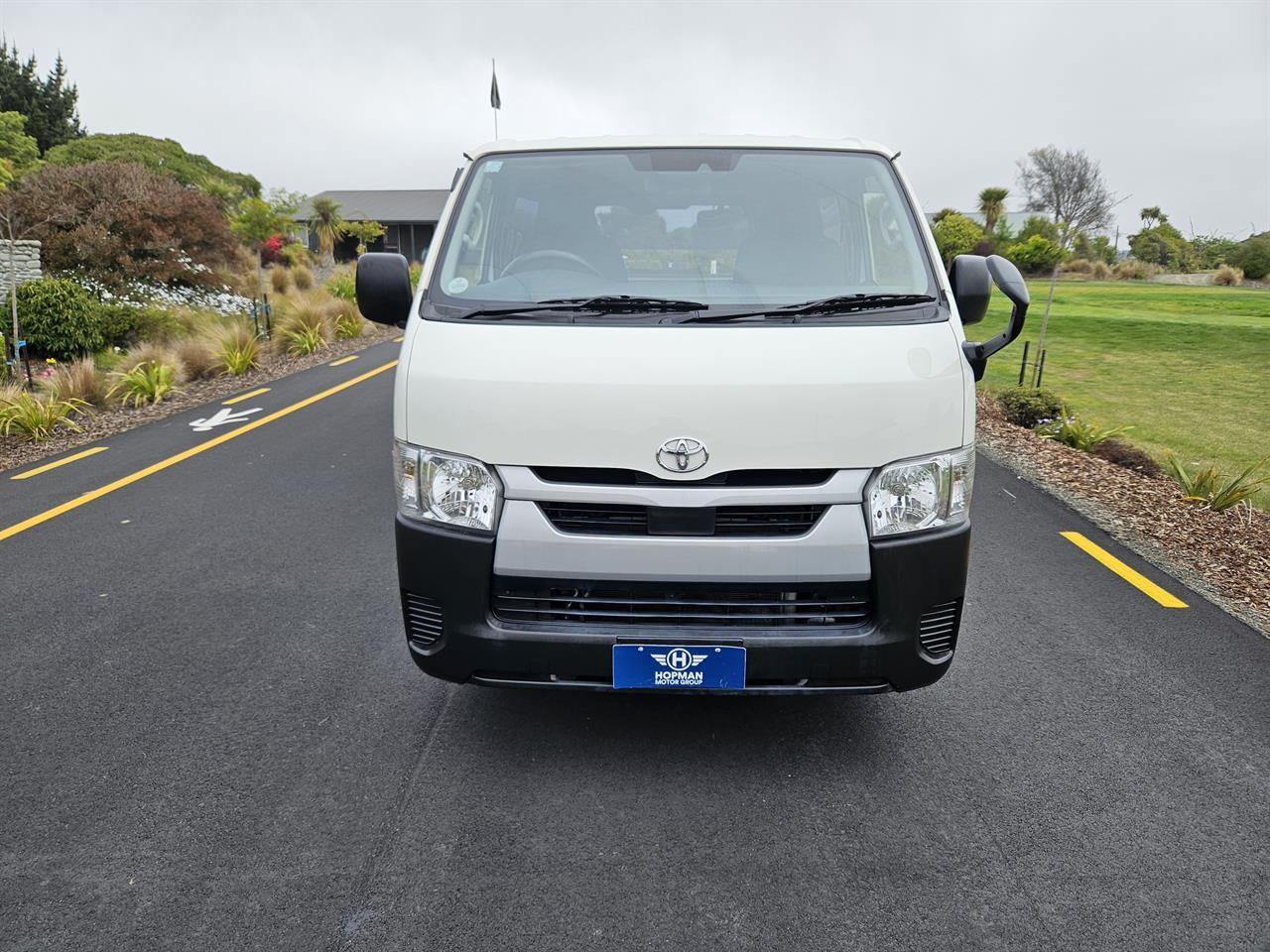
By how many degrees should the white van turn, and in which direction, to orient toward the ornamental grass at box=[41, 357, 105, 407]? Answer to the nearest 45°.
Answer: approximately 135° to its right

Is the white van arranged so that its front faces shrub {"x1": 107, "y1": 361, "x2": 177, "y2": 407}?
no

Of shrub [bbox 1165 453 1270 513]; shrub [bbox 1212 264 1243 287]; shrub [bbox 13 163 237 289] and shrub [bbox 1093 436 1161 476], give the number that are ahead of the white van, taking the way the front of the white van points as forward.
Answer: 0

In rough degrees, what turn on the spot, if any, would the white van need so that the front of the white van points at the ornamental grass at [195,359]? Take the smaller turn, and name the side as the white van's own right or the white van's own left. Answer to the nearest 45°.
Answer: approximately 135° to the white van's own right

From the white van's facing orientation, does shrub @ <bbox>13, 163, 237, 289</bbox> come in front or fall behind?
behind

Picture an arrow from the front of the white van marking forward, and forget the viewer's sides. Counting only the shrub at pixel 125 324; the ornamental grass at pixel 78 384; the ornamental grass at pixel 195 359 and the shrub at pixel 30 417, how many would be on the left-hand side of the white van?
0

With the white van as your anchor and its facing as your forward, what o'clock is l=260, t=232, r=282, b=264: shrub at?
The shrub is roughly at 5 o'clock from the white van.

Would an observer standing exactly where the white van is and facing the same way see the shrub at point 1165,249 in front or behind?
behind

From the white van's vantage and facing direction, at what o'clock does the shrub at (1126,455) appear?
The shrub is roughly at 7 o'clock from the white van.

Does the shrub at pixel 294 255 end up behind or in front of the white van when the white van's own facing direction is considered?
behind

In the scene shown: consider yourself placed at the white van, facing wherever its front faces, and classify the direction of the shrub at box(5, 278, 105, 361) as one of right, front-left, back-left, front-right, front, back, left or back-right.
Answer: back-right

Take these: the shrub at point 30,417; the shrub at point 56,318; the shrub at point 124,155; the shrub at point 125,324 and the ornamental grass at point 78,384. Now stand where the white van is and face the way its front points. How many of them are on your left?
0

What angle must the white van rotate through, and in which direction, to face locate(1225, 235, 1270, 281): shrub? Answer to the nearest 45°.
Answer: approximately 135° to its left

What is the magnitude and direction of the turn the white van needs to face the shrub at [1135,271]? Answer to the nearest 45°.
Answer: approximately 135° to its left

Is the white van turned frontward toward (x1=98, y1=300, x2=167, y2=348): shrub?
no

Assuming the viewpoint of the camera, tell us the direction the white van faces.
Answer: facing the viewer

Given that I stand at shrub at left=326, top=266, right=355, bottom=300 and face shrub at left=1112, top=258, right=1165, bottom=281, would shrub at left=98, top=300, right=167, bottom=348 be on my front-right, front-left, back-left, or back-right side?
back-right

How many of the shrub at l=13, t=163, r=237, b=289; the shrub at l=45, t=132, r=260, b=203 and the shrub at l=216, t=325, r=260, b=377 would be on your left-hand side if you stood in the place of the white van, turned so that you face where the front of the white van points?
0

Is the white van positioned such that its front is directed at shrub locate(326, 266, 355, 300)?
no
